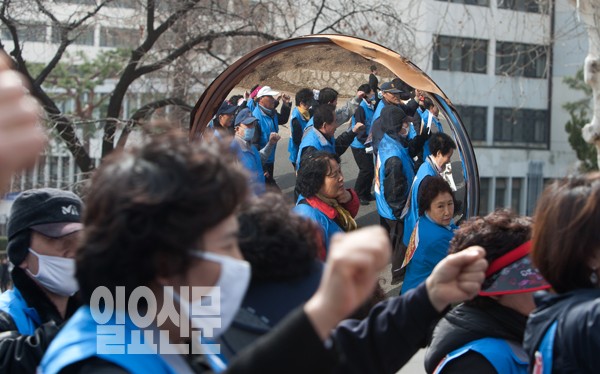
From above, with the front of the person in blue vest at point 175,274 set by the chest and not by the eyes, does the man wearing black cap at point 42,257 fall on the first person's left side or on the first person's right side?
on the first person's left side

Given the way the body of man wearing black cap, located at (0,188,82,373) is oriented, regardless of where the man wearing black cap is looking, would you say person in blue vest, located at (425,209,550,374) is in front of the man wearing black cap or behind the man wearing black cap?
in front

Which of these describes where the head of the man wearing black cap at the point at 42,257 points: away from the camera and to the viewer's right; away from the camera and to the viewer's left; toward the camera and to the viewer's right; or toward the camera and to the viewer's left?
toward the camera and to the viewer's right

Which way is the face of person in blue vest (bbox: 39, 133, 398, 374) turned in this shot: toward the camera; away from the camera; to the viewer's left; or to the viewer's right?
to the viewer's right

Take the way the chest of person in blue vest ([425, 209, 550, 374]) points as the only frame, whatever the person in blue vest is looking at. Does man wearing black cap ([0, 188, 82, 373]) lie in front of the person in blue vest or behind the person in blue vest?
behind
